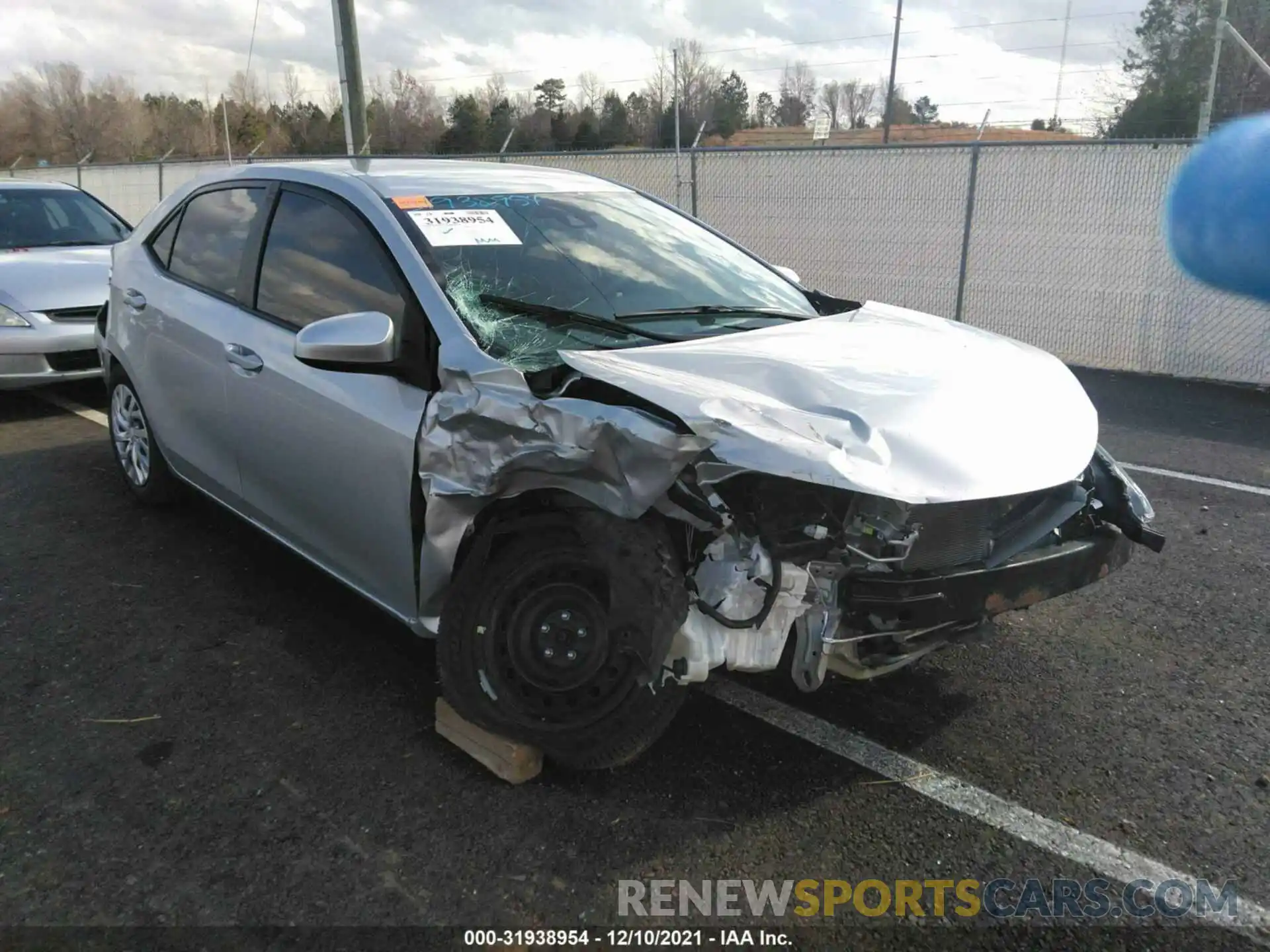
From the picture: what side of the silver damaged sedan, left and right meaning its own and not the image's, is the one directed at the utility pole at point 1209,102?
left

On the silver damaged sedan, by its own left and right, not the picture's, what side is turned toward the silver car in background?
back

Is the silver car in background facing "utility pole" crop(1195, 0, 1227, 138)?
no

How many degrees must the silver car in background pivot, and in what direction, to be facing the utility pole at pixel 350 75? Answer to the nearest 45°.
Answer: approximately 90° to its left

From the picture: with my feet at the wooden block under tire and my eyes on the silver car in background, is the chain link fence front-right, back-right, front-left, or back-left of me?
front-right

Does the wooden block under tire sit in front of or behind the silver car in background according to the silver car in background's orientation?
in front

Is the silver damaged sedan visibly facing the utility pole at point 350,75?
no

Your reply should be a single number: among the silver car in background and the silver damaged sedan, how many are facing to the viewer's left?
0

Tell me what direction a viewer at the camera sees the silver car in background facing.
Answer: facing the viewer and to the right of the viewer
